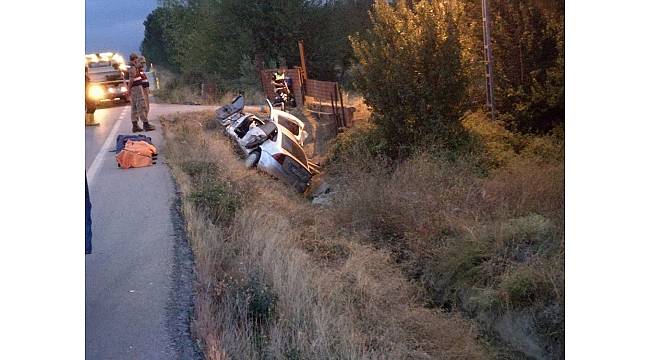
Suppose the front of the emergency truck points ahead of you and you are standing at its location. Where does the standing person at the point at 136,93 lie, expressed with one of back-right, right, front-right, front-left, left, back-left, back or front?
front

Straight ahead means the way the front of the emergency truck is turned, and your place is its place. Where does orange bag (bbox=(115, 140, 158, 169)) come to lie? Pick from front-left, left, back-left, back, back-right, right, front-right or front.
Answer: front

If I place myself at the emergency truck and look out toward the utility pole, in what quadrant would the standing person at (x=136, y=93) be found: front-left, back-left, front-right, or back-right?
front-right

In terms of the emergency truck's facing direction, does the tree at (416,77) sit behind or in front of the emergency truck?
in front

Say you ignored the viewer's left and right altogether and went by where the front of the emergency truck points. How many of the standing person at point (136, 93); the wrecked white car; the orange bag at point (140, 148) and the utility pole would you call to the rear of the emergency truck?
0

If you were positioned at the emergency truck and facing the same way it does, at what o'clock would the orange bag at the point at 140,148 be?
The orange bag is roughly at 12 o'clock from the emergency truck.

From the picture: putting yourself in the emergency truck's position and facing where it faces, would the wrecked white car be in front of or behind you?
in front

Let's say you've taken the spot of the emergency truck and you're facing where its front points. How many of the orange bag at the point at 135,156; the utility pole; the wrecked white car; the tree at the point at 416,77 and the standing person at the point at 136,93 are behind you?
0

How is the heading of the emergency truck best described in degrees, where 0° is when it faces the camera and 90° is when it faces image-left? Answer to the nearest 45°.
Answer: approximately 0°
